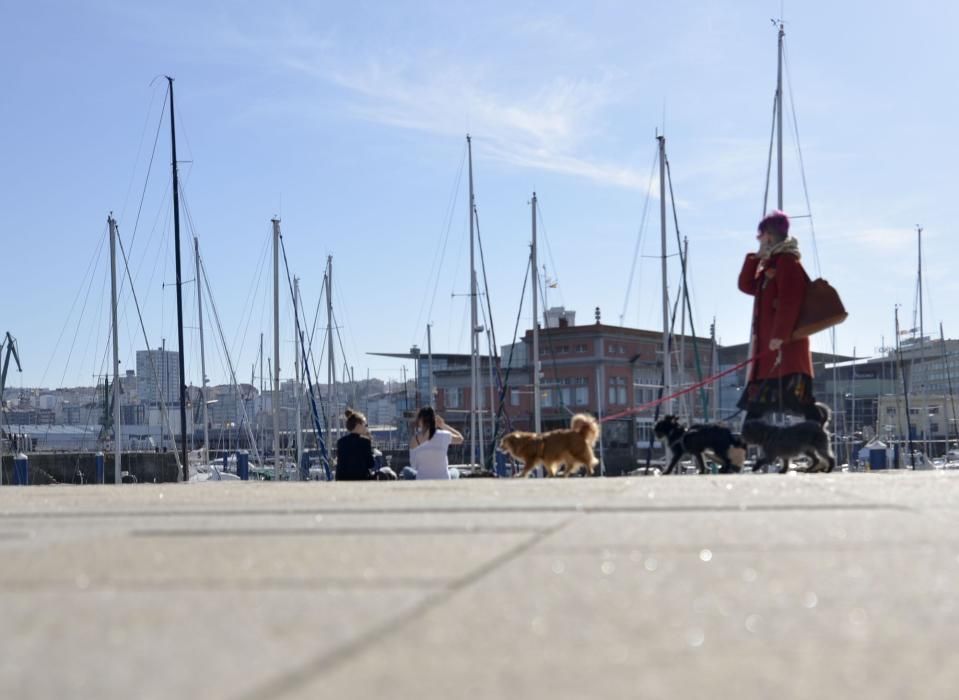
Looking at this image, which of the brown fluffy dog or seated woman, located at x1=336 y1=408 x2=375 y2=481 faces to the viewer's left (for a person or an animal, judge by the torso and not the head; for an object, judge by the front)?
the brown fluffy dog

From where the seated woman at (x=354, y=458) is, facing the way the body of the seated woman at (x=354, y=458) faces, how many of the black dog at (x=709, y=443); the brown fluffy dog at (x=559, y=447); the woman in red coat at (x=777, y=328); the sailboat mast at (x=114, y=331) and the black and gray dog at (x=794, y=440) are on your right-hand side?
4

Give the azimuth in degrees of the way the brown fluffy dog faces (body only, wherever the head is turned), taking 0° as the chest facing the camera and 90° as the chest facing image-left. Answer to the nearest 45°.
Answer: approximately 90°

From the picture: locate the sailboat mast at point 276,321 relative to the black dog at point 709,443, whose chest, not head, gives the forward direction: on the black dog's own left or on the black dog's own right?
on the black dog's own right

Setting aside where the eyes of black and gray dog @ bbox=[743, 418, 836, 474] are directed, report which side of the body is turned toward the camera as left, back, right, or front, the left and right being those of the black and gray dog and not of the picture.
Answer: left

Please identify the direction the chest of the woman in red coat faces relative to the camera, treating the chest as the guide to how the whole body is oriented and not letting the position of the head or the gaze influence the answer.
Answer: to the viewer's left

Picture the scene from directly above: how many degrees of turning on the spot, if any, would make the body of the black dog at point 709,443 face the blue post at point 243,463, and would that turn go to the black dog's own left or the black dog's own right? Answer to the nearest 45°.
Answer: approximately 45° to the black dog's own right

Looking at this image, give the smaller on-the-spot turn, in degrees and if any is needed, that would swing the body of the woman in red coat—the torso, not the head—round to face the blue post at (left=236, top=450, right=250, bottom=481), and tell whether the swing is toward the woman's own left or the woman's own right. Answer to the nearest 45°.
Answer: approximately 45° to the woman's own right

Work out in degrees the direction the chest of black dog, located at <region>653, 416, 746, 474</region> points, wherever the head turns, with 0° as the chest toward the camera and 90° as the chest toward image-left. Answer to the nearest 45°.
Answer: approximately 90°

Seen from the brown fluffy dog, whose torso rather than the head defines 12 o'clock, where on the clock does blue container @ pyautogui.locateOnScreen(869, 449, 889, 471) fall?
The blue container is roughly at 4 o'clock from the brown fluffy dog.
